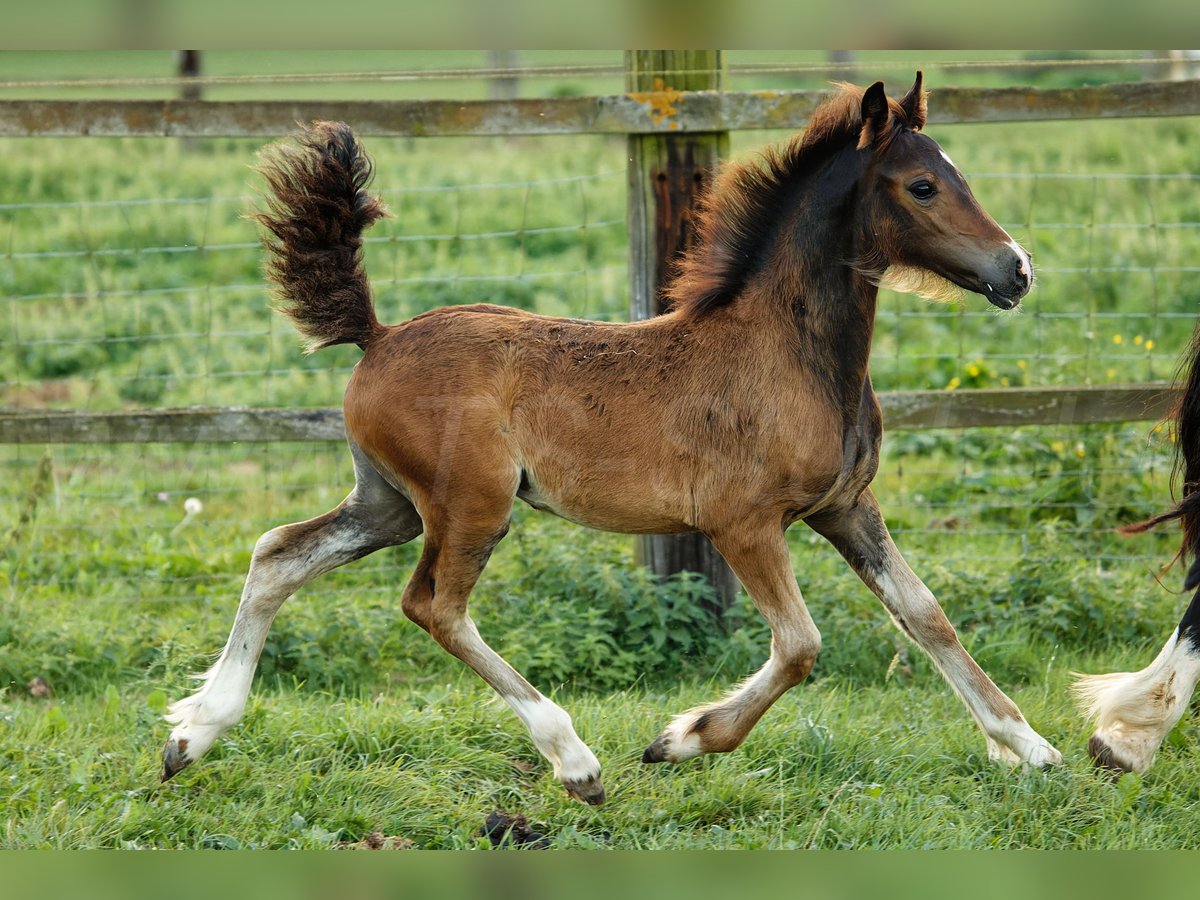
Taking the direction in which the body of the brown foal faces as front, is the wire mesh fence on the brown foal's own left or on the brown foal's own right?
on the brown foal's own left

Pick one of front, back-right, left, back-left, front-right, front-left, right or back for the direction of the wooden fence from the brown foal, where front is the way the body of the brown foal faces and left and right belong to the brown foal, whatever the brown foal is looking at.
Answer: left

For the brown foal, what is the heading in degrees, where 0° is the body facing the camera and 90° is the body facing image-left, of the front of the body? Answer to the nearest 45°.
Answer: approximately 270°
